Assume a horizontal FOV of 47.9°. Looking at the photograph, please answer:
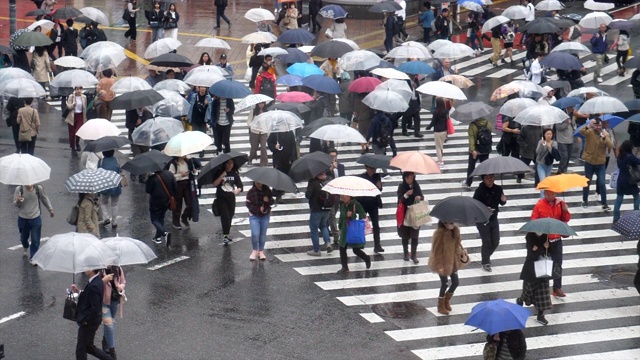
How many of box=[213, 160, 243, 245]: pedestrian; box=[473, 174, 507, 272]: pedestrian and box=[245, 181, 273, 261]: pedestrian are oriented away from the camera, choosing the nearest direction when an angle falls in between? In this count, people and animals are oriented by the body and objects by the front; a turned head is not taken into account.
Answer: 0

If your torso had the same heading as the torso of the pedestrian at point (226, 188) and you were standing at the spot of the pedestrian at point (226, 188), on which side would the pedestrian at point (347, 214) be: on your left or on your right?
on your left

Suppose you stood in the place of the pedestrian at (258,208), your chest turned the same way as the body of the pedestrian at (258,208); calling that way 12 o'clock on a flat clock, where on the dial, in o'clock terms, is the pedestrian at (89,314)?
the pedestrian at (89,314) is roughly at 1 o'clock from the pedestrian at (258,208).

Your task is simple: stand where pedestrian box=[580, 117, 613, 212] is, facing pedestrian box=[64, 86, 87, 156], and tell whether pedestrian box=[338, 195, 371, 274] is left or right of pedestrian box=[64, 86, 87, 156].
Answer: left

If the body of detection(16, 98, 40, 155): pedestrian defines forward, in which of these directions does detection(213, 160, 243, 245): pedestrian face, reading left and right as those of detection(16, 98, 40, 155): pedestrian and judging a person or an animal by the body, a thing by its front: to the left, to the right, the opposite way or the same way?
the opposite way

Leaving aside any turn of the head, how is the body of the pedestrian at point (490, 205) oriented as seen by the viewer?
toward the camera

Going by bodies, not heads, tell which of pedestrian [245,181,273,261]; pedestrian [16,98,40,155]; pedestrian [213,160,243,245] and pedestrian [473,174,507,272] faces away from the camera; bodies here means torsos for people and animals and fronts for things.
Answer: pedestrian [16,98,40,155]

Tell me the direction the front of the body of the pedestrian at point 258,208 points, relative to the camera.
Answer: toward the camera

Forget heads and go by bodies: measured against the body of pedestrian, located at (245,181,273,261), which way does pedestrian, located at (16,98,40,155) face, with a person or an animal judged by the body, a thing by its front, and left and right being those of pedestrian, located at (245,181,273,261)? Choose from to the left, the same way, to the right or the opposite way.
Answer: the opposite way

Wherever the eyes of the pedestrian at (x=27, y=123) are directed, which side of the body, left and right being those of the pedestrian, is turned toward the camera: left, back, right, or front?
back
